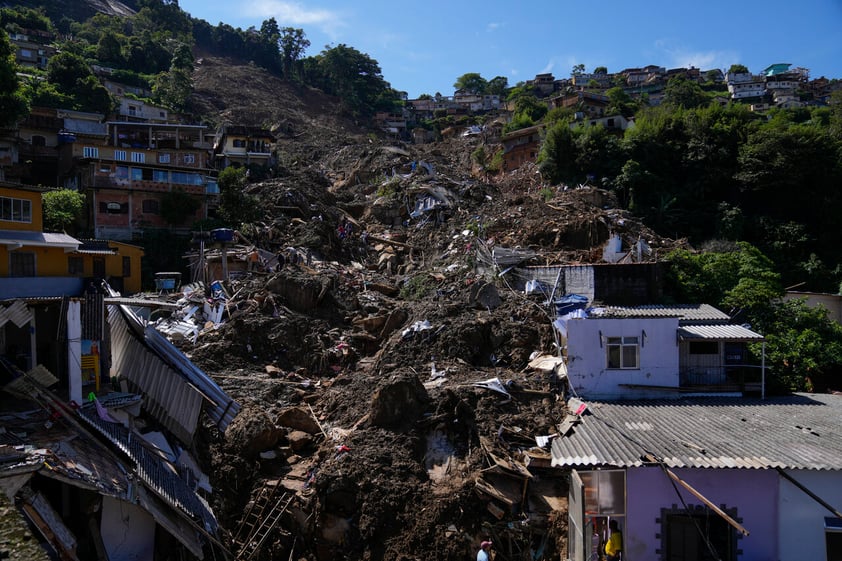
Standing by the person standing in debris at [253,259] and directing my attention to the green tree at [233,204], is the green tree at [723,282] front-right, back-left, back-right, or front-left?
back-right

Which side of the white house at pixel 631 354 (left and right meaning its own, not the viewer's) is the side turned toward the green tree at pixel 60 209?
right

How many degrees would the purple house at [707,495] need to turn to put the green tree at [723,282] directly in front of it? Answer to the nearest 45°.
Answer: approximately 180°

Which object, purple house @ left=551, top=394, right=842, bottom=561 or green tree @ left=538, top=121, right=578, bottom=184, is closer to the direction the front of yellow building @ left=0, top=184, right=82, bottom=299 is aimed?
the purple house

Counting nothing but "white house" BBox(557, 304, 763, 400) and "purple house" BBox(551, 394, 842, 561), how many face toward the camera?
2

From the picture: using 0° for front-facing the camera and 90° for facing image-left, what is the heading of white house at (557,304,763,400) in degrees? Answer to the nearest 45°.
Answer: approximately 0°

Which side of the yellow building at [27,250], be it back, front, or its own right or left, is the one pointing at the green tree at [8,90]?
back

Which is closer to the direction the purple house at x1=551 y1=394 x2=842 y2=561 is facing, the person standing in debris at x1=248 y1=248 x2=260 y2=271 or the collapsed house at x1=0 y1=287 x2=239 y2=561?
the collapsed house
